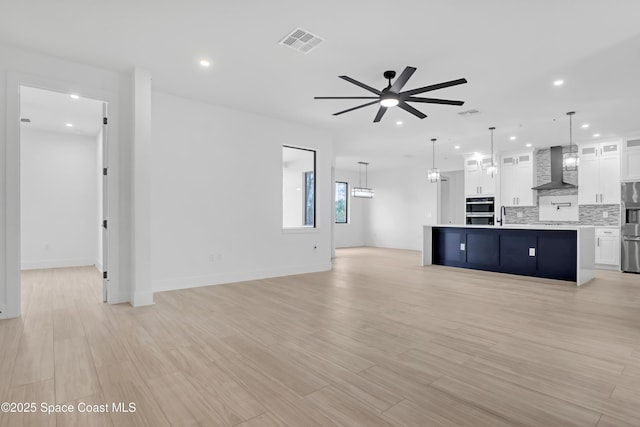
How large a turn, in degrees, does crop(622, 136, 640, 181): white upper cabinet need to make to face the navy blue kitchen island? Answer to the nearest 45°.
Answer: approximately 45° to its right

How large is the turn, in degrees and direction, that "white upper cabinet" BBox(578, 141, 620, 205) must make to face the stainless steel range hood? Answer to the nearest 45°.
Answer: approximately 90° to its right

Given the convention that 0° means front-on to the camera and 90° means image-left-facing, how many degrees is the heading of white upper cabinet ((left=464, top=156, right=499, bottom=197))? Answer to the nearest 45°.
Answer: approximately 0°

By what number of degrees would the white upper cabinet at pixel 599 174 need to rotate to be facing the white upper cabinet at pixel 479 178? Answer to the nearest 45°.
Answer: approximately 90° to its right

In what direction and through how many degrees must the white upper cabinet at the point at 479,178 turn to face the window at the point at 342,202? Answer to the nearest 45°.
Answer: approximately 90° to its right

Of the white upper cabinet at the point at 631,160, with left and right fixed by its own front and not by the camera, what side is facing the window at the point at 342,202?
right

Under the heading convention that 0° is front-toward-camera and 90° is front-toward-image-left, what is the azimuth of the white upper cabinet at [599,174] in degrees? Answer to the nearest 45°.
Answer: approximately 0°

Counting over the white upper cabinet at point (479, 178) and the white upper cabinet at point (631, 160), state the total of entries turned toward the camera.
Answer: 2

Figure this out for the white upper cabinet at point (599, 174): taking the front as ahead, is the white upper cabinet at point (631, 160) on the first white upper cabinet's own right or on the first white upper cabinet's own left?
on the first white upper cabinet's own left
